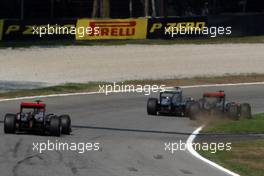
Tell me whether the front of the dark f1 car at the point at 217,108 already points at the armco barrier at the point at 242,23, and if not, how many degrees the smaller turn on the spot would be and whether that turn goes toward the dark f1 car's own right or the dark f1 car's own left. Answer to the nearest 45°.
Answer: approximately 45° to the dark f1 car's own left

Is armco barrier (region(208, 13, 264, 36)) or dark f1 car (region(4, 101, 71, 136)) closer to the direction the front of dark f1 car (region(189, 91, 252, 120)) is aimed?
the armco barrier

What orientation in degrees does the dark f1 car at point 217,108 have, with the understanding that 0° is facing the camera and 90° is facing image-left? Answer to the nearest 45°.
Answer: approximately 225°

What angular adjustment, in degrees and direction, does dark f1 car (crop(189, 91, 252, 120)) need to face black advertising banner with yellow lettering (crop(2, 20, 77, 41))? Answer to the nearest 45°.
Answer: approximately 90° to its left
